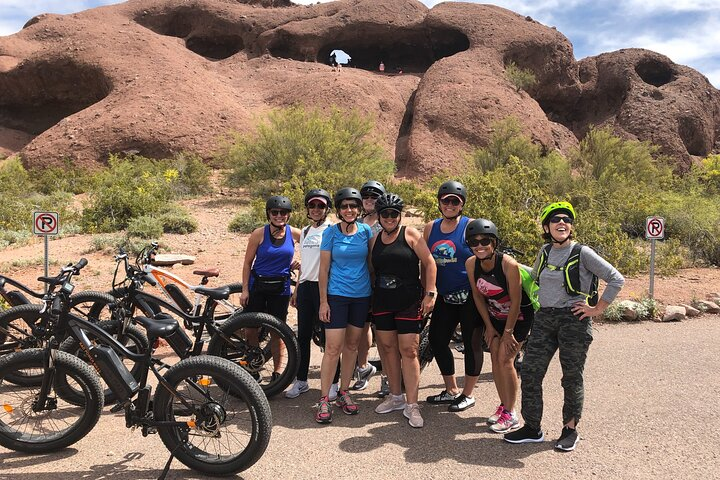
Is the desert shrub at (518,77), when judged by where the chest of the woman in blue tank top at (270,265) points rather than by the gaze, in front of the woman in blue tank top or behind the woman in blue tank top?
behind

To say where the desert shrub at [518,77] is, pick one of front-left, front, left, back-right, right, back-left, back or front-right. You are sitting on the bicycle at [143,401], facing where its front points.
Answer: back-right

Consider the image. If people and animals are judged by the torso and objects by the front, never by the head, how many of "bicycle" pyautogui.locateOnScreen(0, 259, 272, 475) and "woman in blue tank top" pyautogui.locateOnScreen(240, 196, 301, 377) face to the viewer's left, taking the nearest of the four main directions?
1

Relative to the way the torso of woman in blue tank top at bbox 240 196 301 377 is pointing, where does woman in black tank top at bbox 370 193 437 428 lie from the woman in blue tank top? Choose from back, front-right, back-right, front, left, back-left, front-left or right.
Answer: front-left

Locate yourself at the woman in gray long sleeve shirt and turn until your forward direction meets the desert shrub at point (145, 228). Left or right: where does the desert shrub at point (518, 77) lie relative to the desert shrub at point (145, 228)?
right

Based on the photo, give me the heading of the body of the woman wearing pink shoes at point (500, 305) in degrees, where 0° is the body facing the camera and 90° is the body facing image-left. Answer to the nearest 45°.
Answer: approximately 45°

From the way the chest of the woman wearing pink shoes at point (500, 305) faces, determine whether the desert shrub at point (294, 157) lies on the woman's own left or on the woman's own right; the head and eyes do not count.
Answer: on the woman's own right

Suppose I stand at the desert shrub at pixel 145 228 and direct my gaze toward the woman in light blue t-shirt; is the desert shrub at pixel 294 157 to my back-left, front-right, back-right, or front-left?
back-left

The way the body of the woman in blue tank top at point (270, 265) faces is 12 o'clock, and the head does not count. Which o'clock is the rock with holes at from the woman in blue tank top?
The rock with holes is roughly at 6 o'clock from the woman in blue tank top.

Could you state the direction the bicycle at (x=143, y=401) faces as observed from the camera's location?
facing to the left of the viewer

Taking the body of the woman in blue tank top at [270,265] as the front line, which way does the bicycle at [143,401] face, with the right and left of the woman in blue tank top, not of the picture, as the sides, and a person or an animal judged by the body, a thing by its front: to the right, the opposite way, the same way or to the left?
to the right
